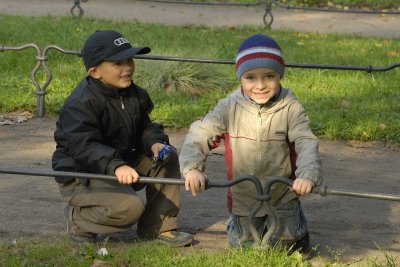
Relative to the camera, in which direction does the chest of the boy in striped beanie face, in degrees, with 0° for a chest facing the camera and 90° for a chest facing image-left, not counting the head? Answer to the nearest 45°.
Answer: approximately 0°

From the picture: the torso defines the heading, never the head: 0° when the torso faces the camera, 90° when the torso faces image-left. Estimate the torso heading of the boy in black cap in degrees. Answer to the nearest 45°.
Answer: approximately 315°

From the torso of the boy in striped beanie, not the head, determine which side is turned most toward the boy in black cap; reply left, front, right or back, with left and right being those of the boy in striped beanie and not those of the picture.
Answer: right
